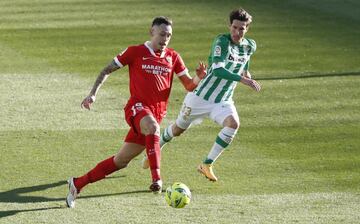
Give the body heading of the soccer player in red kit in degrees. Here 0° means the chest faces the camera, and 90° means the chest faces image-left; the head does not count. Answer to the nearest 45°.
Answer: approximately 315°

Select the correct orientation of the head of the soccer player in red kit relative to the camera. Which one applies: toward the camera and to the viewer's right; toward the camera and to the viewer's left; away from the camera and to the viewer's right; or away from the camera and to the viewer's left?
toward the camera and to the viewer's right

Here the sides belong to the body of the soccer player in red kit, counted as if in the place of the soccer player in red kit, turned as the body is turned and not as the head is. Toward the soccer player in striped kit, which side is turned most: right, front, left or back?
left

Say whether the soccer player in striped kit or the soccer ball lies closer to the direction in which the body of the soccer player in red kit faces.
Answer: the soccer ball

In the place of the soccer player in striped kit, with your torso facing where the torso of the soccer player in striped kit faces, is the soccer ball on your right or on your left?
on your right
